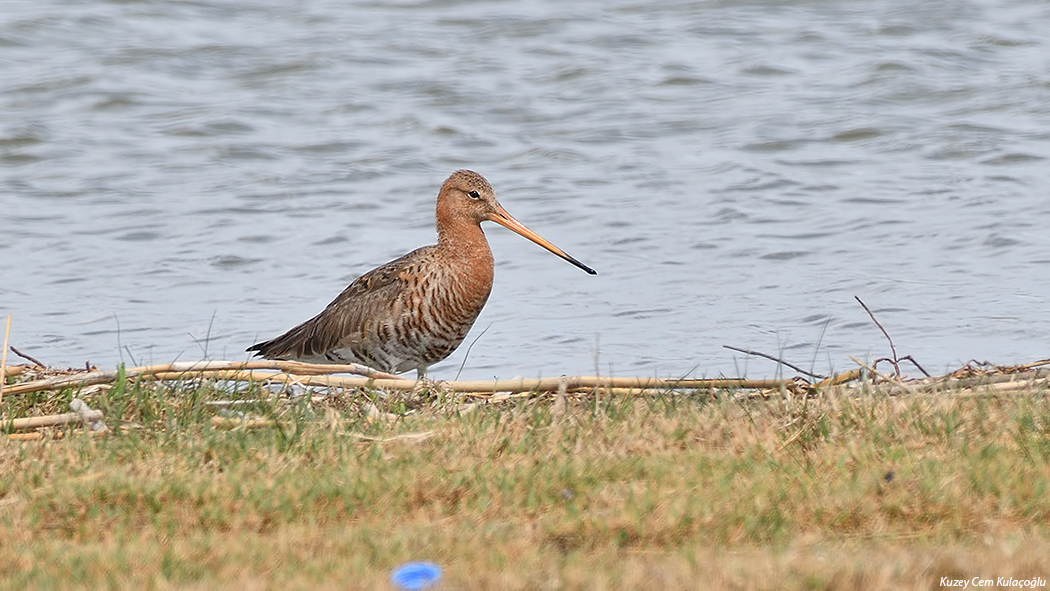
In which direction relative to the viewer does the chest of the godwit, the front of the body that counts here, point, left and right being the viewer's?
facing to the right of the viewer

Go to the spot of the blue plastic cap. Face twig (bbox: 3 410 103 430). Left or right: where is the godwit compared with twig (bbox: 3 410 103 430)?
right

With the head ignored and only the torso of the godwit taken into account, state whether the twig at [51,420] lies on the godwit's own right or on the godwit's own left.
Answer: on the godwit's own right

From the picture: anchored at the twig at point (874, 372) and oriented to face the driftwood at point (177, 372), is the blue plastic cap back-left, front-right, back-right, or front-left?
front-left

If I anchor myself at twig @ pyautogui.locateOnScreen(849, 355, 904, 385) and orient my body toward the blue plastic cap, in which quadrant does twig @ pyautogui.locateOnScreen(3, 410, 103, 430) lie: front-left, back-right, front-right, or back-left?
front-right

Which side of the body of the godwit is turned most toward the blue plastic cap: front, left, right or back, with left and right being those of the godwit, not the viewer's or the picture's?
right

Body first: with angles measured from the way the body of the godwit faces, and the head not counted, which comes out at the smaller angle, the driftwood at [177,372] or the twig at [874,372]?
the twig

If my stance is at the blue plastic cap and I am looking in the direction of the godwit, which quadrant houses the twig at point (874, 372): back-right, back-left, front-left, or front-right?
front-right

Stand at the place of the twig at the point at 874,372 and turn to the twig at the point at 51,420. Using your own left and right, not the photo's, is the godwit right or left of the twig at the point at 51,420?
right

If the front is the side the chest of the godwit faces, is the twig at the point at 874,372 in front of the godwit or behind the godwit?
in front

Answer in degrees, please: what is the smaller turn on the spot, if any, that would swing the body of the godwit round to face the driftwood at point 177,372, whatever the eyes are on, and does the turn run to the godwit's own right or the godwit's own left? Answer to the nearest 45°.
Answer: approximately 135° to the godwit's own right
